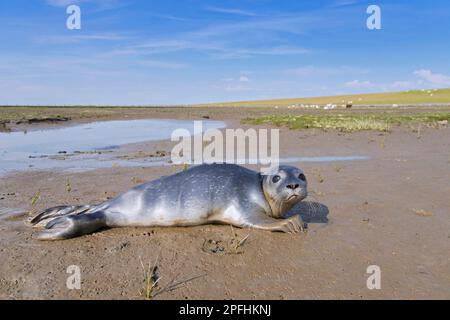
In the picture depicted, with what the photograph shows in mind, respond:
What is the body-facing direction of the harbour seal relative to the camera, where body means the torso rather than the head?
to the viewer's right
